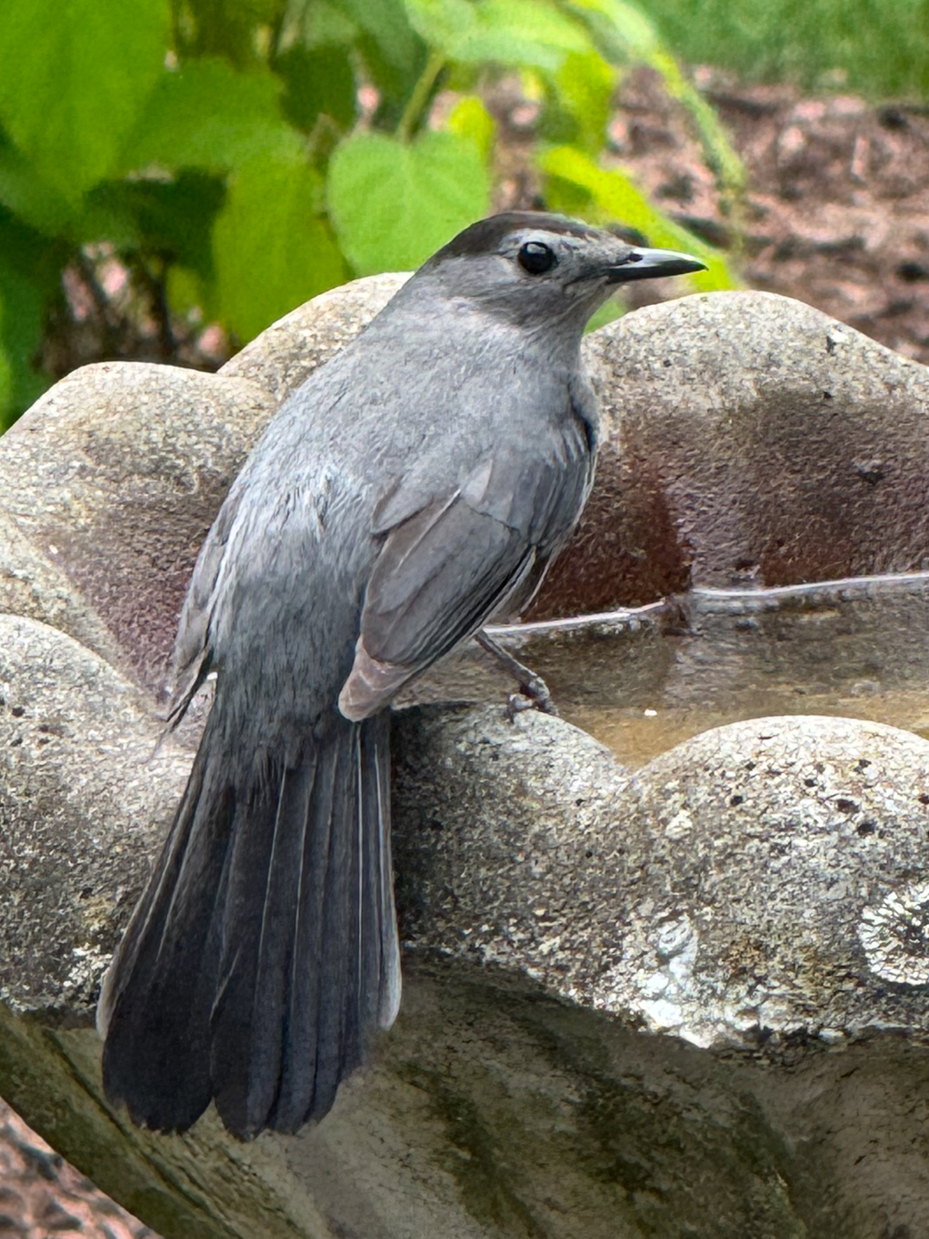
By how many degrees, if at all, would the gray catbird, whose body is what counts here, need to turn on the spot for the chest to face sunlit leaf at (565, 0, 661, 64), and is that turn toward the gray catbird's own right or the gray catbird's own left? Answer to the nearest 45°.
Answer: approximately 45° to the gray catbird's own left

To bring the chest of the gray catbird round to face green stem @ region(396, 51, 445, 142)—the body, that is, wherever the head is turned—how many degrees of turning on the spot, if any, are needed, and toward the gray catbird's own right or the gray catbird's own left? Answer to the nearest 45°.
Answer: approximately 45° to the gray catbird's own left

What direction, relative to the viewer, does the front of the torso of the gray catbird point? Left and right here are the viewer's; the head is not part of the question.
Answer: facing away from the viewer and to the right of the viewer

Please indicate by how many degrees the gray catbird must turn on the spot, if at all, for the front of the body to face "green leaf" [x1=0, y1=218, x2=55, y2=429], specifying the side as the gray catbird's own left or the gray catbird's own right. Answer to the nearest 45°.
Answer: approximately 45° to the gray catbird's own left

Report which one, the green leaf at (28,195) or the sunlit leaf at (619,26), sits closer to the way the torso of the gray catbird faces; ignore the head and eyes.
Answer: the sunlit leaf

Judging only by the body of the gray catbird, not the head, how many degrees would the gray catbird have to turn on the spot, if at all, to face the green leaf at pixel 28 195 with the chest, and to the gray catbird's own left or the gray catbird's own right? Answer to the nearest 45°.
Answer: approximately 45° to the gray catbird's own left

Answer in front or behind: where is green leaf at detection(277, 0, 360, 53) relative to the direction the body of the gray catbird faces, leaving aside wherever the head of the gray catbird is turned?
in front

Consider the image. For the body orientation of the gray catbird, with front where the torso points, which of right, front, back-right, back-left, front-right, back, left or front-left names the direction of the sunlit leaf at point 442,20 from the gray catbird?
front-left

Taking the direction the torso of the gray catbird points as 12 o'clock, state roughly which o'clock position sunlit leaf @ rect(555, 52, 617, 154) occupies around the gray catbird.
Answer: The sunlit leaf is roughly at 11 o'clock from the gray catbird.

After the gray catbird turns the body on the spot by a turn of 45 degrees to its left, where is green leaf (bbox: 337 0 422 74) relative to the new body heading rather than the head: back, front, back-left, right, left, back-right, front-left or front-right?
front

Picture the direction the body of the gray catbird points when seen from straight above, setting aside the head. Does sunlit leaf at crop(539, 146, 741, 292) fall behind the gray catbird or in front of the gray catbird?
in front

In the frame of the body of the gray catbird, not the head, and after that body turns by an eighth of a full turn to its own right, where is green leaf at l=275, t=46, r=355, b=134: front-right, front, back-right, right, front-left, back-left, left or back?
left

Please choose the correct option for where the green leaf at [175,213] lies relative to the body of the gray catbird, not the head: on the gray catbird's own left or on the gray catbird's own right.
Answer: on the gray catbird's own left
